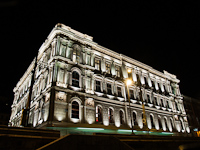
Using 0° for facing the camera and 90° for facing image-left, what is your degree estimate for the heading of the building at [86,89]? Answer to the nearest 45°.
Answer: approximately 315°
